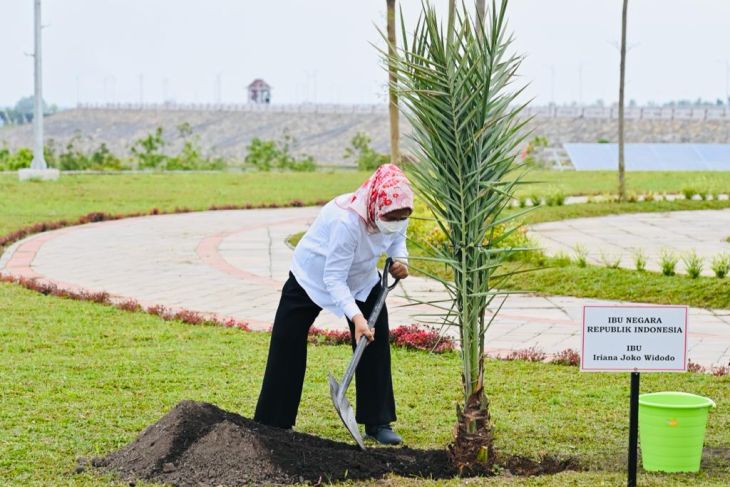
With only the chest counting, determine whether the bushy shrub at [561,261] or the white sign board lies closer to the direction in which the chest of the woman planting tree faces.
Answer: the white sign board

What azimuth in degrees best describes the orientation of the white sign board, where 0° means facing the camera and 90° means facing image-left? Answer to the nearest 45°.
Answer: approximately 0°

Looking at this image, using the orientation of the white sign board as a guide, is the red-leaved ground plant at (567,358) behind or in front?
behind

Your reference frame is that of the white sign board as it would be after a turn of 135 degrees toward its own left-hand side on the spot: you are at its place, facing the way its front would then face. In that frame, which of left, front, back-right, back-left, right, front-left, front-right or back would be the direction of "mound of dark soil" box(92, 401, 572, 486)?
back-left

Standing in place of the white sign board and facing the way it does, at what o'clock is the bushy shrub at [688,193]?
The bushy shrub is roughly at 6 o'clock from the white sign board.

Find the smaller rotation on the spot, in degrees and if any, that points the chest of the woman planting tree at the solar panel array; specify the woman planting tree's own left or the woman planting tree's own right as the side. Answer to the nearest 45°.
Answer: approximately 135° to the woman planting tree's own left

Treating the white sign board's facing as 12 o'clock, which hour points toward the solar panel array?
The solar panel array is roughly at 6 o'clock from the white sign board.

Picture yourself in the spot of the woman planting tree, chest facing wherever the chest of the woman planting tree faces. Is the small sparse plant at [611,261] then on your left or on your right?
on your left

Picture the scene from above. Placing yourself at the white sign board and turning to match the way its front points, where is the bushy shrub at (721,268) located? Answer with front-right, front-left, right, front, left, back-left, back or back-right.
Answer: back

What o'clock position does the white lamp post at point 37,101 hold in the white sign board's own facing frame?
The white lamp post is roughly at 5 o'clock from the white sign board.

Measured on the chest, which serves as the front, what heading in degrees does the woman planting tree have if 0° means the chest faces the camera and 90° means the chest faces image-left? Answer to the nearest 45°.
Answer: approximately 315°

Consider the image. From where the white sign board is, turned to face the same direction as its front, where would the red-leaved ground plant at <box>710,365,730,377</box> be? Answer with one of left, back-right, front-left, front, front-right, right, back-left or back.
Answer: back

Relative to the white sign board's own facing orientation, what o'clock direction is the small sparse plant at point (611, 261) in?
The small sparse plant is roughly at 6 o'clock from the white sign board.
